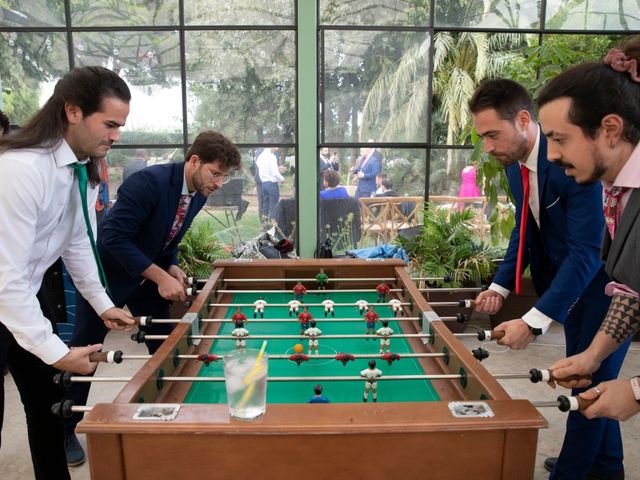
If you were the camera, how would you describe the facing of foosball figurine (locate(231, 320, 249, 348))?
facing away from the viewer

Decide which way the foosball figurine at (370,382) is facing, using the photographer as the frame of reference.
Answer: facing away from the viewer

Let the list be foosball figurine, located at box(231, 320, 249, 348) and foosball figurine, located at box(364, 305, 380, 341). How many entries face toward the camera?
1

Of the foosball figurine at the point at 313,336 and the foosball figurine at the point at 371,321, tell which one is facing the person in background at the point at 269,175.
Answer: the foosball figurine at the point at 313,336

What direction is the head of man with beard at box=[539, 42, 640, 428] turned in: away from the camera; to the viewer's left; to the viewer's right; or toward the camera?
to the viewer's left

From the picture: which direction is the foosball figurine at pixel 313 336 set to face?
away from the camera

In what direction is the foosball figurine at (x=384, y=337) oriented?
away from the camera

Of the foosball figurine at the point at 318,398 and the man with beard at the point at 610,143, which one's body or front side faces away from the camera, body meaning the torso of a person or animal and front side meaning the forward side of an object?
the foosball figurine

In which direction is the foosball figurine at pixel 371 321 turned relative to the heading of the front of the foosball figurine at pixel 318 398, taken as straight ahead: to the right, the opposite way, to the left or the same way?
the opposite way

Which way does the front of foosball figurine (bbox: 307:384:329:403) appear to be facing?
away from the camera

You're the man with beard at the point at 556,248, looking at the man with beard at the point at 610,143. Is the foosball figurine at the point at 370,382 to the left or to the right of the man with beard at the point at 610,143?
right

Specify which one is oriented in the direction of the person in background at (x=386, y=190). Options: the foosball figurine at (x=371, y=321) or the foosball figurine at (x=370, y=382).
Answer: the foosball figurine at (x=370, y=382)
